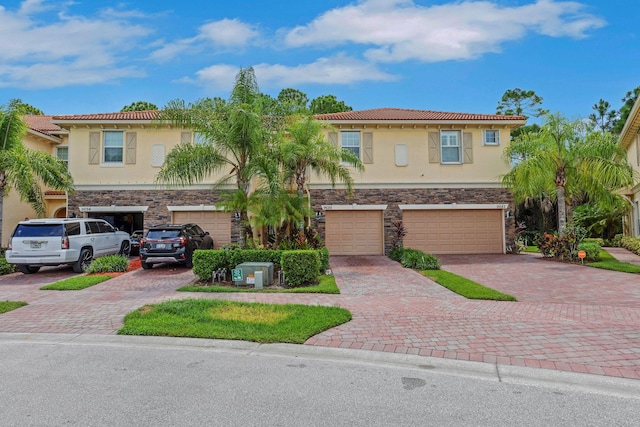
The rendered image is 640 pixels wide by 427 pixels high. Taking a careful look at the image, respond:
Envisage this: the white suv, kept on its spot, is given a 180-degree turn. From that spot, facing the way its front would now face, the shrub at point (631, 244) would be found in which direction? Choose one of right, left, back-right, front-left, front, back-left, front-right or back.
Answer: back-left

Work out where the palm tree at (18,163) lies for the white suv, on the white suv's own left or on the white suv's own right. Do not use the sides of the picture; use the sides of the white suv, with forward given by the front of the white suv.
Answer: on the white suv's own left

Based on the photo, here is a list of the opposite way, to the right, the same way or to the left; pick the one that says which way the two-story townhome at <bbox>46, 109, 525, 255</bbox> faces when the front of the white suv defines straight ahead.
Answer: the opposite way

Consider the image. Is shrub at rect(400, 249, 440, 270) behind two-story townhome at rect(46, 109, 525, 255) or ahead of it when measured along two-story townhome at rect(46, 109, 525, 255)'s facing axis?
ahead

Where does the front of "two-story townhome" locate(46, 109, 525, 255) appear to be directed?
toward the camera

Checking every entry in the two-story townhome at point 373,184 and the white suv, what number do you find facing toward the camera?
1

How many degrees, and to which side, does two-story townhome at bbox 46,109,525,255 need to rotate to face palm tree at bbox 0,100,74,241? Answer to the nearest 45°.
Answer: approximately 90° to its right

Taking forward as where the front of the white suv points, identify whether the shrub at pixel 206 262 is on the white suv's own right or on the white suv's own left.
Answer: on the white suv's own right

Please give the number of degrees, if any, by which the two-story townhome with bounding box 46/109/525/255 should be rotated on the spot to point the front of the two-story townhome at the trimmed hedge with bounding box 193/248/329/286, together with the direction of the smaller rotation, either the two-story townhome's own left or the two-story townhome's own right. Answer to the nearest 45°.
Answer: approximately 45° to the two-story townhome's own right

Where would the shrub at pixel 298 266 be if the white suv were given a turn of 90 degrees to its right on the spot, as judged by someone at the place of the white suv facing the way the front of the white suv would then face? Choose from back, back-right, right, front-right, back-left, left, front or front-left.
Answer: front

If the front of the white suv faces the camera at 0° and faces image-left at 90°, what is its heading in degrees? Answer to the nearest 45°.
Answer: approximately 225°

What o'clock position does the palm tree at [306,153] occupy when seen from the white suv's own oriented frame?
The palm tree is roughly at 2 o'clock from the white suv.

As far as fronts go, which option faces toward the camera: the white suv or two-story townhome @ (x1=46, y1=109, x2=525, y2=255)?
the two-story townhome

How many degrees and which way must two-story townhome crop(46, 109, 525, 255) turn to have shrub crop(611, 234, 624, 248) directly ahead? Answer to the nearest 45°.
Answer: approximately 90° to its left

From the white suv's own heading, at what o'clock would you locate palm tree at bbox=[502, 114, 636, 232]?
The palm tree is roughly at 2 o'clock from the white suv.

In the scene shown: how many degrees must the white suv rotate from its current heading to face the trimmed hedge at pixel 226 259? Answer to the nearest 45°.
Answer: approximately 90° to its right
